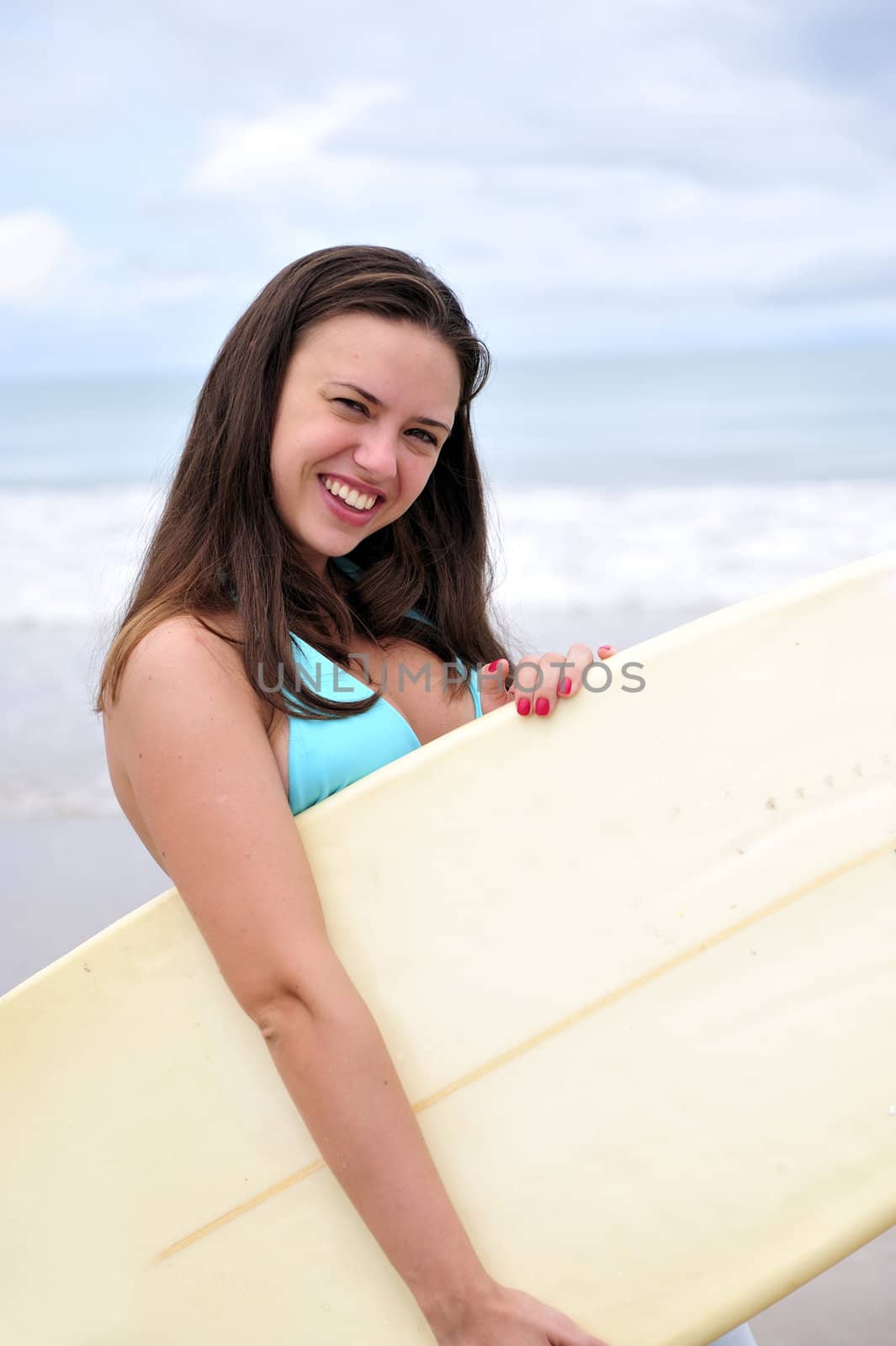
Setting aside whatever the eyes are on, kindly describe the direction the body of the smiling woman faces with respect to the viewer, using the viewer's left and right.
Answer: facing the viewer and to the right of the viewer

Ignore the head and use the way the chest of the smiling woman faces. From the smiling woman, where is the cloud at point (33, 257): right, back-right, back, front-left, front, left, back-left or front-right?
back-left
